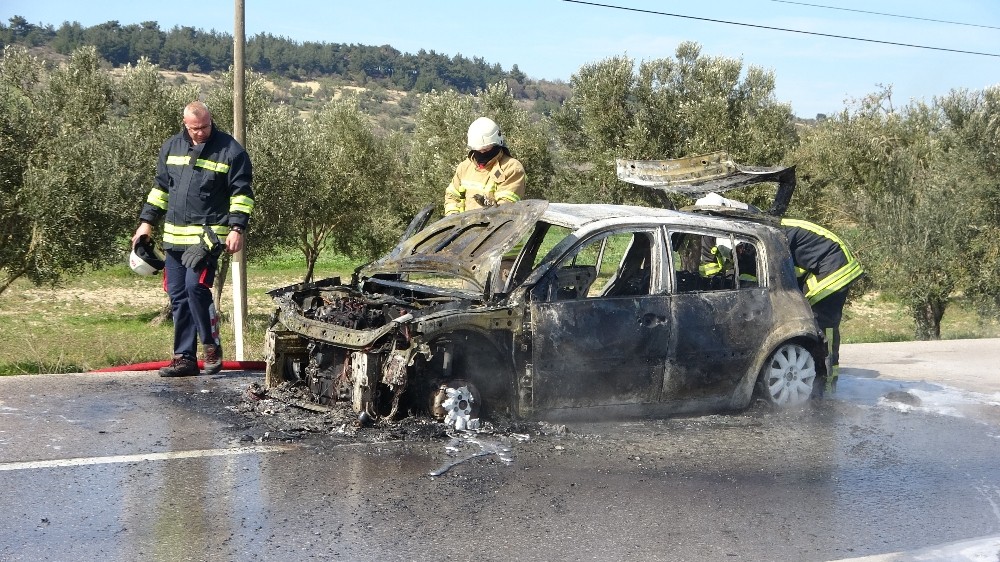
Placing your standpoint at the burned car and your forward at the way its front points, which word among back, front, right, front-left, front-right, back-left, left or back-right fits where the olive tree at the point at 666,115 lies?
back-right

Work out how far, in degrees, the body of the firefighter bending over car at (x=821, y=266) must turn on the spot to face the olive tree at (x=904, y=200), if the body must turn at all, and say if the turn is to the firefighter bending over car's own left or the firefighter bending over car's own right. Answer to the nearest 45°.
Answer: approximately 90° to the firefighter bending over car's own right

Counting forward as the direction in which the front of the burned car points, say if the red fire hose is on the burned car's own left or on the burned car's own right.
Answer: on the burned car's own right

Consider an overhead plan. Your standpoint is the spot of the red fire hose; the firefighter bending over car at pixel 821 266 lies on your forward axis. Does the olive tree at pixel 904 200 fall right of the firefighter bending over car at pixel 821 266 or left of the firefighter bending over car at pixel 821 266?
left

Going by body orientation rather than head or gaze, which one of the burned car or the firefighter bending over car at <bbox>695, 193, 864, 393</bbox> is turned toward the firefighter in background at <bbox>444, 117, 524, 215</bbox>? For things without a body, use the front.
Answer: the firefighter bending over car

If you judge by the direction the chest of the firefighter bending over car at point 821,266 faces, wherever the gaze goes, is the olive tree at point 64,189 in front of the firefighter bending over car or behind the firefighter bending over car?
in front

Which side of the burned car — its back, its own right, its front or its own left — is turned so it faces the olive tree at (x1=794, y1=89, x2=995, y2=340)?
back

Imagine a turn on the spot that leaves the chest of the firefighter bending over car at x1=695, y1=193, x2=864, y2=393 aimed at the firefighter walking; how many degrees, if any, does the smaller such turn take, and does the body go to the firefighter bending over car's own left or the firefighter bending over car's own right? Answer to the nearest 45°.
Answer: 0° — they already face them

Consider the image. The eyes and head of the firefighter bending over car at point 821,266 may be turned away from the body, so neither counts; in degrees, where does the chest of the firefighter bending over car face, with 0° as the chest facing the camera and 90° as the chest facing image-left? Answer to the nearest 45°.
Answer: approximately 90°

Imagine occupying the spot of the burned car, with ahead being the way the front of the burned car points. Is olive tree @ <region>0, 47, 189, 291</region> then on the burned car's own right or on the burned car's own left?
on the burned car's own right

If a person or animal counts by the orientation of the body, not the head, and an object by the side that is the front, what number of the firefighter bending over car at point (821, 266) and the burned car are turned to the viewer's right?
0

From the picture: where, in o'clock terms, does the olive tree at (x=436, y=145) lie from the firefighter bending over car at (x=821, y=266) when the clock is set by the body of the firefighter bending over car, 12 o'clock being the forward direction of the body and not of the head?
The olive tree is roughly at 2 o'clock from the firefighter bending over car.

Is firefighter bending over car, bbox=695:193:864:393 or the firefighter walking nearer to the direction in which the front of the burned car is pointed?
the firefighter walking
